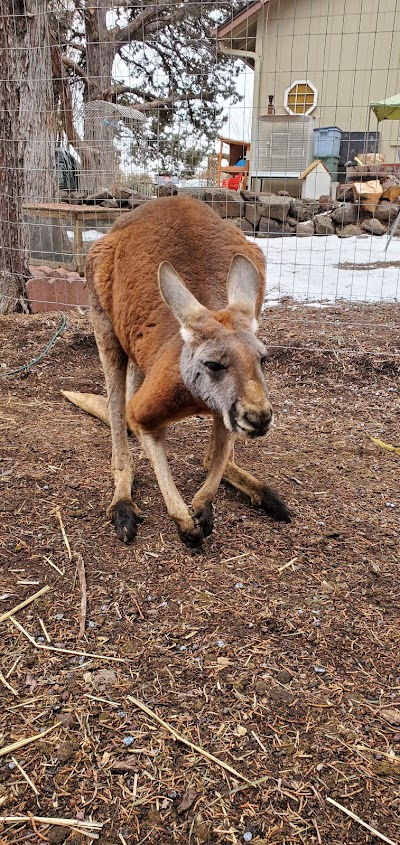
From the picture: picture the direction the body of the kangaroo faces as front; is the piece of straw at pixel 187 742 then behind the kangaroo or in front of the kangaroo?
in front

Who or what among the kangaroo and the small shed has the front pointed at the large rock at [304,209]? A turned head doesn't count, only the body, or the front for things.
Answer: the small shed

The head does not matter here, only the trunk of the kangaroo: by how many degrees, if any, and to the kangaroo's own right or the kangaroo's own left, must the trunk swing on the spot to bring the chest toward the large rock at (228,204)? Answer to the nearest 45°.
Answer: approximately 135° to the kangaroo's own left

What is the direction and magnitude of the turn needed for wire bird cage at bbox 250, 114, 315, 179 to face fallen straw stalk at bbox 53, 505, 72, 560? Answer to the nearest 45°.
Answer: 0° — it already faces it

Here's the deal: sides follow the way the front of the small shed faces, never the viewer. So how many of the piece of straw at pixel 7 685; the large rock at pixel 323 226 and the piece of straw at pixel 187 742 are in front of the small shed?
3

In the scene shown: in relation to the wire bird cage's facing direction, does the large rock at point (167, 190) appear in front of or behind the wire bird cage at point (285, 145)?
in front

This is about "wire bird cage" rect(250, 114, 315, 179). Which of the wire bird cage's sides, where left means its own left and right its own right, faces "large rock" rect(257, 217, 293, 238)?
front

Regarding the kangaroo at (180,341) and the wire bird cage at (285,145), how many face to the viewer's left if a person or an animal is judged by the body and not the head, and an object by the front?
0

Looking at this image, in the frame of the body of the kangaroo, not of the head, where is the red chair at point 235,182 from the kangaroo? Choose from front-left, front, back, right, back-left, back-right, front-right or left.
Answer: back-left

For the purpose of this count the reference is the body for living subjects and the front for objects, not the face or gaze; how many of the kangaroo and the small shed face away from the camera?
0

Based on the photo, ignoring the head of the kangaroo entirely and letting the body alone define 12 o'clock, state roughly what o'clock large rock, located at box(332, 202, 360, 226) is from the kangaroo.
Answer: The large rock is roughly at 8 o'clock from the kangaroo.

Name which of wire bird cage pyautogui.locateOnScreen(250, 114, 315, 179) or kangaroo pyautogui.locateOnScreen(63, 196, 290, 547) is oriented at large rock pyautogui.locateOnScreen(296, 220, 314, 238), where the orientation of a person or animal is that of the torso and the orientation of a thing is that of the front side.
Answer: the wire bird cage
